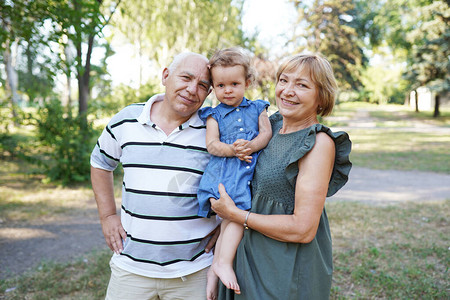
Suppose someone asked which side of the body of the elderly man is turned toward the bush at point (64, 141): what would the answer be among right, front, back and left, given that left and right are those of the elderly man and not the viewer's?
back

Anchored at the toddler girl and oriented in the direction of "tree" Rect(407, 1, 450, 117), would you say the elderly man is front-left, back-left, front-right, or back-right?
back-left

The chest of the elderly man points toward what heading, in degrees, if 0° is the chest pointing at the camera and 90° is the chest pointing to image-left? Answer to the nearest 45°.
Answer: approximately 0°

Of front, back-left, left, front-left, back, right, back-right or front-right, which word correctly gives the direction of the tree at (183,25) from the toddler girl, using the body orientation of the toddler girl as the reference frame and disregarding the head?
back

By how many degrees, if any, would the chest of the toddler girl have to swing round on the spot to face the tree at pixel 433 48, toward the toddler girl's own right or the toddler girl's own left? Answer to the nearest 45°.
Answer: approximately 135° to the toddler girl's own left

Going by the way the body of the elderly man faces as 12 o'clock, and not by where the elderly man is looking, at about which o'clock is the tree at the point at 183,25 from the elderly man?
The tree is roughly at 6 o'clock from the elderly man.

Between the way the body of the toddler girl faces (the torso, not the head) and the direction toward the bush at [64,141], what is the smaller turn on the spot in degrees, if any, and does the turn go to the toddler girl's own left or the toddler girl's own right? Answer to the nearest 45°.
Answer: approximately 135° to the toddler girl's own right

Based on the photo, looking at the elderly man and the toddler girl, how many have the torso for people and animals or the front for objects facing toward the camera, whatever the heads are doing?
2
